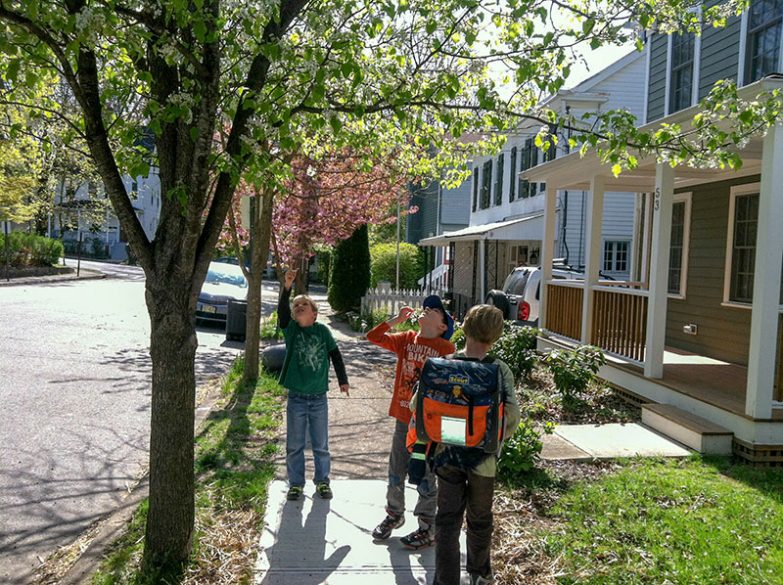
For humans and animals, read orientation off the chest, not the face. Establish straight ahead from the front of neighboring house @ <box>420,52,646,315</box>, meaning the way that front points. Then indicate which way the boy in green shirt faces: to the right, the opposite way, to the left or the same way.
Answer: to the left

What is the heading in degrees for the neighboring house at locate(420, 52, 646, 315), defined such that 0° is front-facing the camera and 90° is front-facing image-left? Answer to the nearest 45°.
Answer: approximately 90°

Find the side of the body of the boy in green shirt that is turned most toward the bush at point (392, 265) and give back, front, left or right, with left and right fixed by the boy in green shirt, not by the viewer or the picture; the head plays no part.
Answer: back

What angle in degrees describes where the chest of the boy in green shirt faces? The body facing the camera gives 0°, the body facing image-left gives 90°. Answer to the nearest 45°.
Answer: approximately 0°

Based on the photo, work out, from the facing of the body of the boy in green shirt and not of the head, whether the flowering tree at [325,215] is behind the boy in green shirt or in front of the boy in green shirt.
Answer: behind

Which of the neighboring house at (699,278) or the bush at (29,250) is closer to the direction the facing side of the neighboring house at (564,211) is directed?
the bush

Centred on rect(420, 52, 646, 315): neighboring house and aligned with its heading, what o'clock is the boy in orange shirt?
The boy in orange shirt is roughly at 9 o'clock from the neighboring house.

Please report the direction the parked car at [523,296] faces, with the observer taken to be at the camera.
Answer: facing away from the viewer and to the right of the viewer

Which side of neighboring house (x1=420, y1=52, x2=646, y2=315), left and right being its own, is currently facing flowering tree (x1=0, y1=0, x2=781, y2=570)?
left
